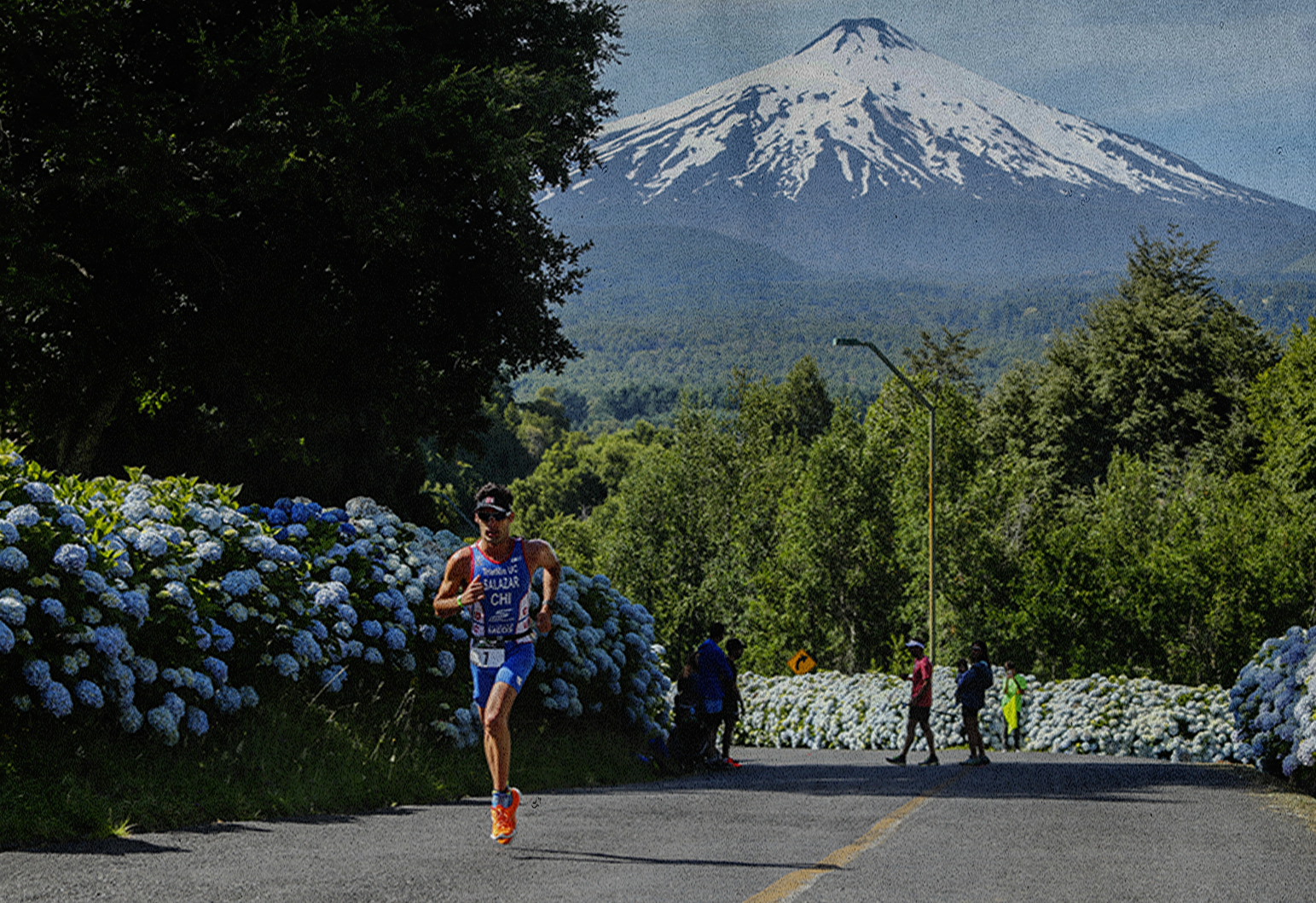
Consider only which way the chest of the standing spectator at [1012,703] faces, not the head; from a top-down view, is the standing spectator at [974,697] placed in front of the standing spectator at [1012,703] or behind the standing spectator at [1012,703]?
in front

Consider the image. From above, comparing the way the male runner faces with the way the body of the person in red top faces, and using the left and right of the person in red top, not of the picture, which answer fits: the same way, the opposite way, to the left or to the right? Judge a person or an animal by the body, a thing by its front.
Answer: to the left

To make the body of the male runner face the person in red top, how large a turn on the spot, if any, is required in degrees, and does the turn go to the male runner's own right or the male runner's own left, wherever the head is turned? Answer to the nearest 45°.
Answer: approximately 135° to the male runner's own left

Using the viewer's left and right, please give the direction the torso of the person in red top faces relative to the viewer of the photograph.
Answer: facing to the left of the viewer

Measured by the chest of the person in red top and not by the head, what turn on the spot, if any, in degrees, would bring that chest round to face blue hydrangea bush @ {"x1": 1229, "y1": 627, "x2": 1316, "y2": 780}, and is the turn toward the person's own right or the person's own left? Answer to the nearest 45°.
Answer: approximately 135° to the person's own left

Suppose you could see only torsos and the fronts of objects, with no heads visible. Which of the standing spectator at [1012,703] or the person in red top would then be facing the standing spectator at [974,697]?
the standing spectator at [1012,703]
